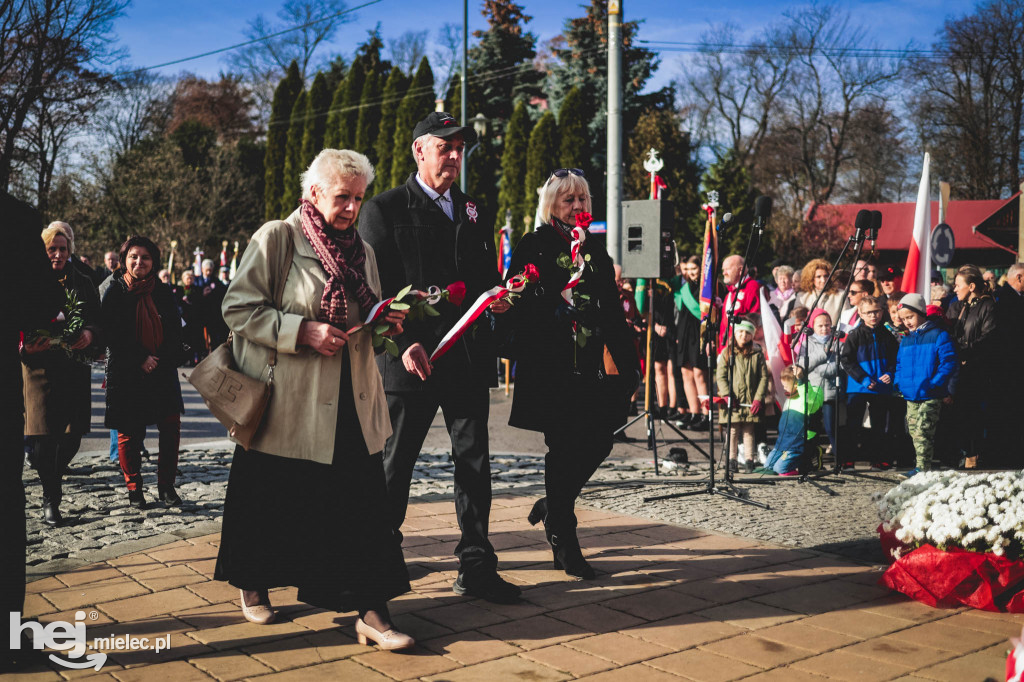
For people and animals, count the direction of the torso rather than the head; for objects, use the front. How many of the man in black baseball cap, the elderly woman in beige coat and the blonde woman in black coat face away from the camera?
0

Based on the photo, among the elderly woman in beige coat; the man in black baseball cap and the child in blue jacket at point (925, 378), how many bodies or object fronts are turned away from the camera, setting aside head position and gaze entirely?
0

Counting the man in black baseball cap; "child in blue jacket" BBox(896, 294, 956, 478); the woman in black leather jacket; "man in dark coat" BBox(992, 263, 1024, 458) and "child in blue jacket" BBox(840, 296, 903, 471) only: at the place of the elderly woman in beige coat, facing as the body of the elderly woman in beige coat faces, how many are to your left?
5

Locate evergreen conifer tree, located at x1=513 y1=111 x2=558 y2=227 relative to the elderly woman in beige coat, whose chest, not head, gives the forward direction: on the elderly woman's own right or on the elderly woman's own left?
on the elderly woman's own left

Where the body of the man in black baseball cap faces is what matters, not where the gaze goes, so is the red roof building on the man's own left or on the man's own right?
on the man's own left

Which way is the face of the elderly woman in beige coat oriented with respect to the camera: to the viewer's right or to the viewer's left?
to the viewer's right

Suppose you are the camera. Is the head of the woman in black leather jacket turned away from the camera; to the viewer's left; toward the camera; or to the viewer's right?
to the viewer's left

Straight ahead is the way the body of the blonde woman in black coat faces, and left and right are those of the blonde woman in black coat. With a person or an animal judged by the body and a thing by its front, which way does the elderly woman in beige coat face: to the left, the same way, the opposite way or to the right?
the same way

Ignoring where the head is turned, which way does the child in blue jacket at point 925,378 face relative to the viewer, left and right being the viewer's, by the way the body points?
facing the viewer and to the left of the viewer

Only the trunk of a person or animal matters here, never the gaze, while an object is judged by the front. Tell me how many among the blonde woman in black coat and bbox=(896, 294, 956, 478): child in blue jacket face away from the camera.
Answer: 0
